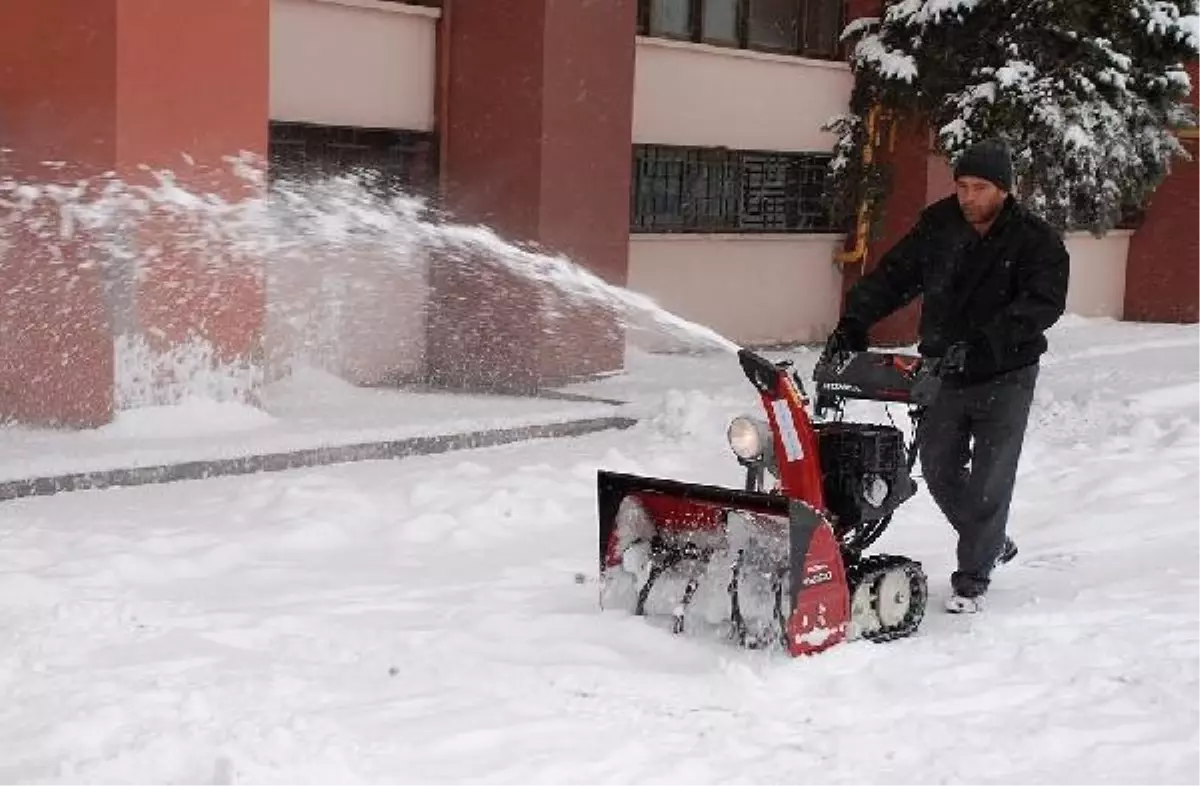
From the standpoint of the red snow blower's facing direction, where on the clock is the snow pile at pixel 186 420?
The snow pile is roughly at 3 o'clock from the red snow blower.

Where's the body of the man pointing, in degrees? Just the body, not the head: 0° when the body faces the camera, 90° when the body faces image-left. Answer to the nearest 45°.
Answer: approximately 45°

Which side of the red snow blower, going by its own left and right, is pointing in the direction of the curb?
right

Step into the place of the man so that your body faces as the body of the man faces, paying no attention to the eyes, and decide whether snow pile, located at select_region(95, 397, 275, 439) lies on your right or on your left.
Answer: on your right

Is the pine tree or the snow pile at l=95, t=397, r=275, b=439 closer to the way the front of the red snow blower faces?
the snow pile

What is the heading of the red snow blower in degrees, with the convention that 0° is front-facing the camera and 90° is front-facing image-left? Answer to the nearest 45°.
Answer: approximately 45°
